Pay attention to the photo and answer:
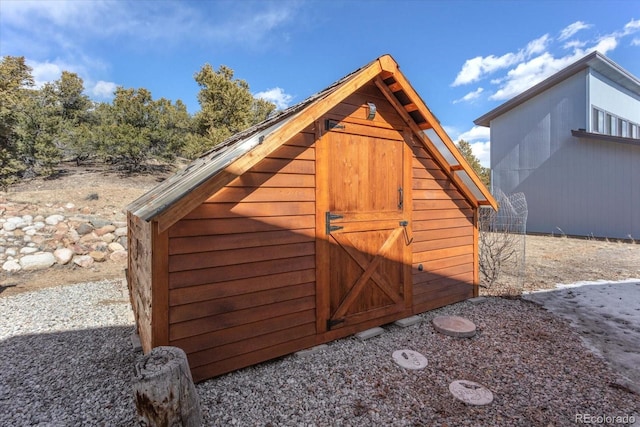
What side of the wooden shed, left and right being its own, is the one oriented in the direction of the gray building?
left

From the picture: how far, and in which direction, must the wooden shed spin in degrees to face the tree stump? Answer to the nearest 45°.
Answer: approximately 90° to its right

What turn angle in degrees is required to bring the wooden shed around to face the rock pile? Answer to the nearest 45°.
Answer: approximately 180°

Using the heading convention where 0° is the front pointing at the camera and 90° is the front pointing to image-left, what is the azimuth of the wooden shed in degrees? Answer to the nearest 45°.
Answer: approximately 315°

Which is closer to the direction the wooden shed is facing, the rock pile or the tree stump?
the tree stump
